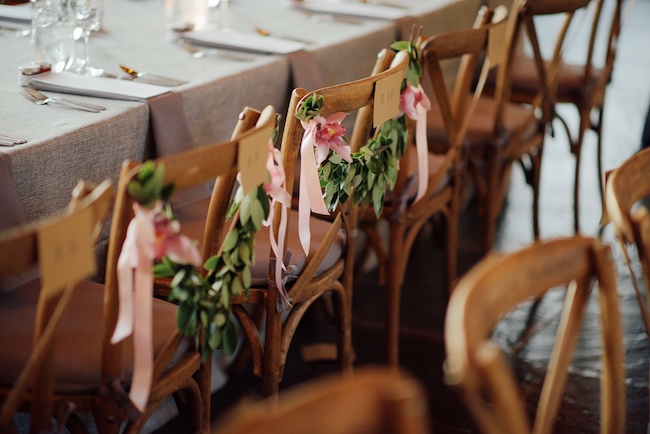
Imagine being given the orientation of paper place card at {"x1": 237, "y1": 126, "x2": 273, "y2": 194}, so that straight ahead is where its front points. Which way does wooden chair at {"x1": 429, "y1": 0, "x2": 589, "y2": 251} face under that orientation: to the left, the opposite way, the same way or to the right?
the opposite way

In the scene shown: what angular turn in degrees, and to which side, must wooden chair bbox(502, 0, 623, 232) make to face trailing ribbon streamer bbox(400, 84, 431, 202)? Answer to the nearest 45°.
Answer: approximately 135° to its left

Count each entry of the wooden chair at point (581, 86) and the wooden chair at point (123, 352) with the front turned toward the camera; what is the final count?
0

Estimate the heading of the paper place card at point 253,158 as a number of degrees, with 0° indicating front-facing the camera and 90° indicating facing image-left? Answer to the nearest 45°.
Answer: approximately 315°

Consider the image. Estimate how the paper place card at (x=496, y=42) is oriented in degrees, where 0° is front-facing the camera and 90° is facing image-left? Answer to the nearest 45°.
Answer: approximately 315°

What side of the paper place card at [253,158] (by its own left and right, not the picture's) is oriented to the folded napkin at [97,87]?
back

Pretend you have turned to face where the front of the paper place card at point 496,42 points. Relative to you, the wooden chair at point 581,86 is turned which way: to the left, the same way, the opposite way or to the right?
the opposite way

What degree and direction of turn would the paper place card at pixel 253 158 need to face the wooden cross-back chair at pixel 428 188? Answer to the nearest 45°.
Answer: approximately 90° to its left

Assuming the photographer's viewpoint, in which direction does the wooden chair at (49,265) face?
facing away from the viewer and to the left of the viewer

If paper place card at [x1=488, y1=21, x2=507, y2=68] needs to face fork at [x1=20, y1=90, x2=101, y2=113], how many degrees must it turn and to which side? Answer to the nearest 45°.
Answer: approximately 90° to its right

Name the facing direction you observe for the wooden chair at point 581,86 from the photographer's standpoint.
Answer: facing away from the viewer and to the left of the viewer

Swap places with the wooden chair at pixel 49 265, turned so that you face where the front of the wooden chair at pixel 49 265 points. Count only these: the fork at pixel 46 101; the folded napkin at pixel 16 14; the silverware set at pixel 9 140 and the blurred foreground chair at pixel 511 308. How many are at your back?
1

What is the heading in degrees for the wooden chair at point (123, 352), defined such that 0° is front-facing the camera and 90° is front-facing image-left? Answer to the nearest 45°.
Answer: approximately 135°
